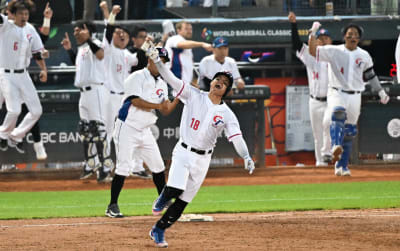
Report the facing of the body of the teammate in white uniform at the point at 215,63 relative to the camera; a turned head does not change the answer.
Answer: toward the camera

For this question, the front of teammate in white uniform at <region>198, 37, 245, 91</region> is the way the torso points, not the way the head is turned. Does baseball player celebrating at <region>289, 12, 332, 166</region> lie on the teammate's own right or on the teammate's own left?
on the teammate's own left

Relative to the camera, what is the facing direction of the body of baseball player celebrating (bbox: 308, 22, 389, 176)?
toward the camera

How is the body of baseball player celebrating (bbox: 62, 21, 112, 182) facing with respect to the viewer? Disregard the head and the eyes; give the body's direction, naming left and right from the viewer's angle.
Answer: facing the viewer and to the left of the viewer

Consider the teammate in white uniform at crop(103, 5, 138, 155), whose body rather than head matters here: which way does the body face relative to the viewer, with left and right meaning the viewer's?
facing the viewer and to the right of the viewer

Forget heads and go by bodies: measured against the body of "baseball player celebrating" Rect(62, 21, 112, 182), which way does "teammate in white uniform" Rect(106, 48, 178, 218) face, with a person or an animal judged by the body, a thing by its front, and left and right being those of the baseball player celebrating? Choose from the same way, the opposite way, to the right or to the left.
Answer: to the left

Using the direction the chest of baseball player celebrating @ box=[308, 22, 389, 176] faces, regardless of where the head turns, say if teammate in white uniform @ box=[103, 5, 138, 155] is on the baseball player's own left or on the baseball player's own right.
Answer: on the baseball player's own right

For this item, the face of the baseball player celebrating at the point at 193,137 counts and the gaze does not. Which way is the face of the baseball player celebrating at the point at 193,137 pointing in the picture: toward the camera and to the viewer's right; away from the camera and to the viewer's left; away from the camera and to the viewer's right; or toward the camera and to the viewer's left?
toward the camera and to the viewer's left

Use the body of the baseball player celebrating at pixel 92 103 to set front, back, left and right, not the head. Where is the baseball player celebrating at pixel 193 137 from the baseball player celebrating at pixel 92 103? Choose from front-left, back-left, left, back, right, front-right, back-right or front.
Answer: front-left

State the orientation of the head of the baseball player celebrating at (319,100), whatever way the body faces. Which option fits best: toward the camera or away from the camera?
toward the camera

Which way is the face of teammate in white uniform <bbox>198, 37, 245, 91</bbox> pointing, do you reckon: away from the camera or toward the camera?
toward the camera

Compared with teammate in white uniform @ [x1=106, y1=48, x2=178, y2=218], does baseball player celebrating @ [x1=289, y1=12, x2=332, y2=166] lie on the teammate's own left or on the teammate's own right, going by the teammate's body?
on the teammate's own left

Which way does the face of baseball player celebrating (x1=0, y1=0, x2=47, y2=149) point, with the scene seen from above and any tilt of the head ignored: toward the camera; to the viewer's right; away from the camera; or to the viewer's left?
toward the camera

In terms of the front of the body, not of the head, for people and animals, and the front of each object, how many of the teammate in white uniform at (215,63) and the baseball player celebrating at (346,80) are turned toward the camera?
2

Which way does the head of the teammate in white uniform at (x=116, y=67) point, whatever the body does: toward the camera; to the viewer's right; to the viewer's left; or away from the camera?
toward the camera

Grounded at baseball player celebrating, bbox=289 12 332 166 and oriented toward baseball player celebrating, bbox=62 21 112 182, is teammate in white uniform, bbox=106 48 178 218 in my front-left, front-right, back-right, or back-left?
front-left

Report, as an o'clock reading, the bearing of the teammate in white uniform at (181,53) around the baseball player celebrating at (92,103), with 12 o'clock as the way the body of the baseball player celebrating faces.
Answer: The teammate in white uniform is roughly at 7 o'clock from the baseball player celebrating.

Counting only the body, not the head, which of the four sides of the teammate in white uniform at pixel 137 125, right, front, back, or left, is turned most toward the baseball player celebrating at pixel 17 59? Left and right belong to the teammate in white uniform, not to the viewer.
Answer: back
